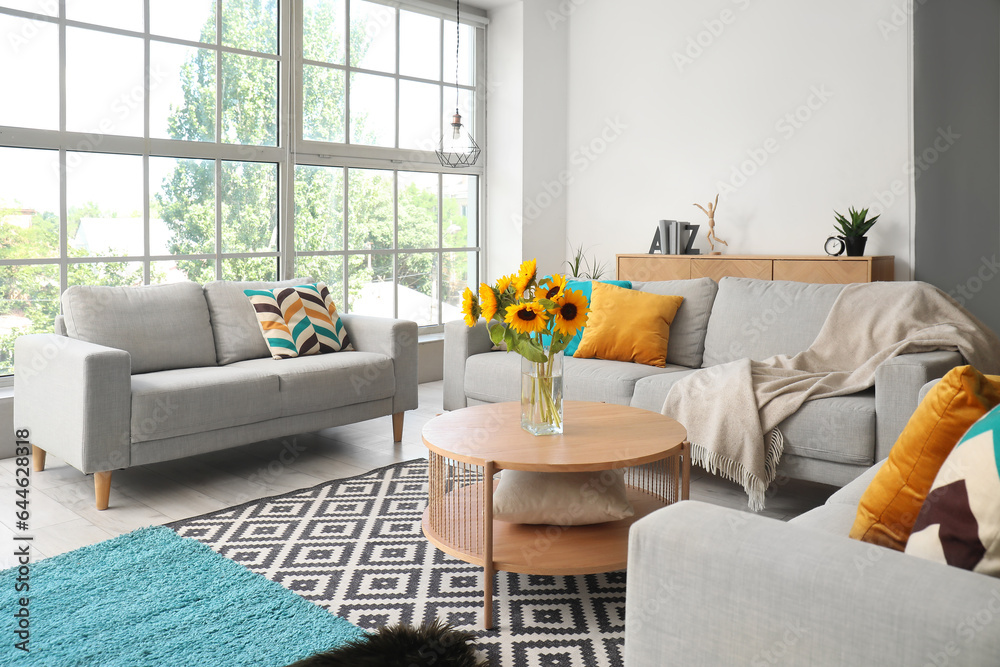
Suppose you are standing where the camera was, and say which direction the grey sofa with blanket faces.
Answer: facing the viewer and to the left of the viewer

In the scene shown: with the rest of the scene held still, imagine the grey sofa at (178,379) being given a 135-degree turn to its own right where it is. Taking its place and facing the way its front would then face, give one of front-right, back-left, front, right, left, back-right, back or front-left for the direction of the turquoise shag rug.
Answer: left

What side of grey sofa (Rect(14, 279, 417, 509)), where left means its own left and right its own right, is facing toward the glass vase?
front

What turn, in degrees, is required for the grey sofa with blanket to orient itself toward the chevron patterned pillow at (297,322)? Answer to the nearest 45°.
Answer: approximately 45° to its right

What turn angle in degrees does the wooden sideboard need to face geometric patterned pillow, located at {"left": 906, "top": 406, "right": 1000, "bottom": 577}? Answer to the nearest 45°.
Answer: approximately 45° to its left

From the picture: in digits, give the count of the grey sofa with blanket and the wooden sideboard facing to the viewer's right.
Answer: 0

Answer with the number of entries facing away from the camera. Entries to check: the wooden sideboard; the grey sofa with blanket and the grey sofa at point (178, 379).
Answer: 0

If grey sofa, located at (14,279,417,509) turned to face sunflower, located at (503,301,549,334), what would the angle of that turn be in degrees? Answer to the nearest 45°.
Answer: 0° — it already faces it

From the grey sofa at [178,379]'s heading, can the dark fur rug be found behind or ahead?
ahead

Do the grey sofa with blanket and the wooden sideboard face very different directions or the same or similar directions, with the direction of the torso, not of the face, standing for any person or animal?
same or similar directions

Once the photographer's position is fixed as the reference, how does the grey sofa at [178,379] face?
facing the viewer and to the right of the viewer

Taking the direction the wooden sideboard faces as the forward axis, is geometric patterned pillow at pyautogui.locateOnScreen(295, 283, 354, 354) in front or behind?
in front

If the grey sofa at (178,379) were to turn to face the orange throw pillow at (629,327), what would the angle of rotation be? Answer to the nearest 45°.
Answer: approximately 45° to its left
